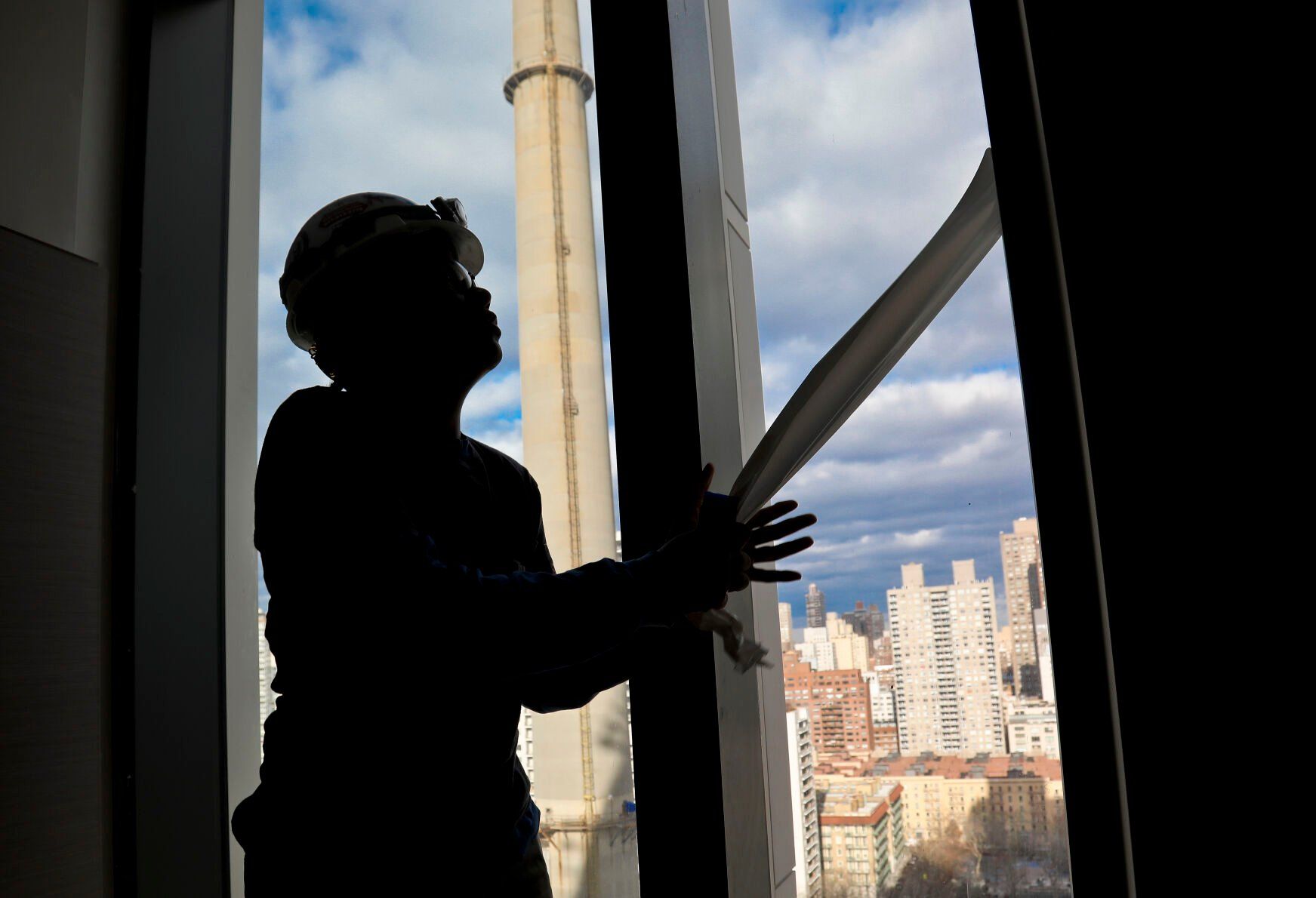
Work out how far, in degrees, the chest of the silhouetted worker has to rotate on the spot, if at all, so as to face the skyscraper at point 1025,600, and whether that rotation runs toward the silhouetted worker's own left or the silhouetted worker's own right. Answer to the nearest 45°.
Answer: approximately 90° to the silhouetted worker's own left

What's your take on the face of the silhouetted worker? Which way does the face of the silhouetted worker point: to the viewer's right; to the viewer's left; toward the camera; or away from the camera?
to the viewer's right

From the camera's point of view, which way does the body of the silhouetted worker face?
to the viewer's right

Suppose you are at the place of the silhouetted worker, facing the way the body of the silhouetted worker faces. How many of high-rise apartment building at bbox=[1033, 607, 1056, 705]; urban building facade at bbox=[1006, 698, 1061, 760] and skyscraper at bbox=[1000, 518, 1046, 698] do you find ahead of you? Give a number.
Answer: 3
